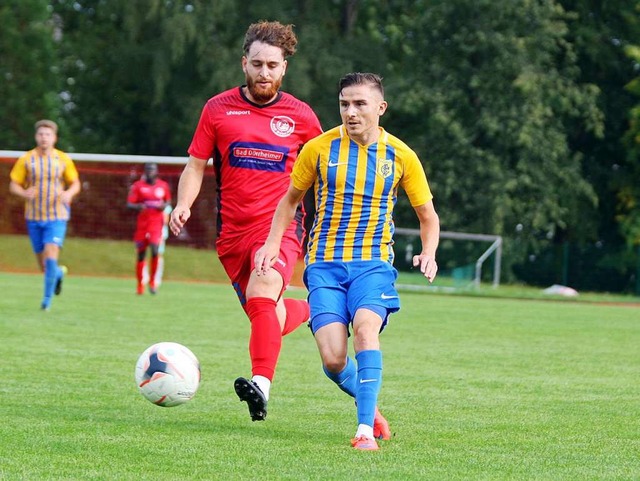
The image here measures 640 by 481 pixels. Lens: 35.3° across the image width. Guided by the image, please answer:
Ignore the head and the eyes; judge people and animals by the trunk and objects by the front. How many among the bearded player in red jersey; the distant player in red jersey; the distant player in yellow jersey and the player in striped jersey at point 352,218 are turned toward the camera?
4

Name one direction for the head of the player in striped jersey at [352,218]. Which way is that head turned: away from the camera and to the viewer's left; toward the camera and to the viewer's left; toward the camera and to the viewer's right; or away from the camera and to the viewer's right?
toward the camera and to the viewer's left

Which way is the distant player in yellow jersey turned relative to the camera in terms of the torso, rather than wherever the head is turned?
toward the camera

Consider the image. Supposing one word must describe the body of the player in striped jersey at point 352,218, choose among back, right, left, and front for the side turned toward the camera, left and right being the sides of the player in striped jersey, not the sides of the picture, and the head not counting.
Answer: front

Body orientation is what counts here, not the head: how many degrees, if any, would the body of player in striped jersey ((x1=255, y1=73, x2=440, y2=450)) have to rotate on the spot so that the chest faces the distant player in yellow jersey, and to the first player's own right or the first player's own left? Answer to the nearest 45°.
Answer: approximately 135° to the first player's own right

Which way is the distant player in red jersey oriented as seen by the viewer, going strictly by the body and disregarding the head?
toward the camera

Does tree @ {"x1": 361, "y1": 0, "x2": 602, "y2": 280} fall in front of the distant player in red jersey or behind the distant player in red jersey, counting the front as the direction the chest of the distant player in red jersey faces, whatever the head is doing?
behind

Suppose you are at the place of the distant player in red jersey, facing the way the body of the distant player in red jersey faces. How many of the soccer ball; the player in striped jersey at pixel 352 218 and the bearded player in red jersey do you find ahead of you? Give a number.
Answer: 3

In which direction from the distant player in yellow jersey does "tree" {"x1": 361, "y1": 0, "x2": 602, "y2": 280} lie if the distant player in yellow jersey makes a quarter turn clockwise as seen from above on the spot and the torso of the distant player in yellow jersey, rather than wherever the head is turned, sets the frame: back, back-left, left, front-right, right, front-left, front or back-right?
back-right

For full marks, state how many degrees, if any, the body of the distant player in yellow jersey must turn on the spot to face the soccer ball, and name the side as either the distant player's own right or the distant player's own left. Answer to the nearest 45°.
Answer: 0° — they already face it

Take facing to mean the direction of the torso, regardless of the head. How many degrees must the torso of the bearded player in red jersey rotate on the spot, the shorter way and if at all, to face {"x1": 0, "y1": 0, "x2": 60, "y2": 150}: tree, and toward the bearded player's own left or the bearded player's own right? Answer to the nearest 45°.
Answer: approximately 180°

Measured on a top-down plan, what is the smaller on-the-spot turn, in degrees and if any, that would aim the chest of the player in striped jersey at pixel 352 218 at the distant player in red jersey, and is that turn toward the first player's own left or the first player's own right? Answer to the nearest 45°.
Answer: approximately 180°

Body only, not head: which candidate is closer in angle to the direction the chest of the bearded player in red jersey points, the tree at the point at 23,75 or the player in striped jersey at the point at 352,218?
the player in striped jersey

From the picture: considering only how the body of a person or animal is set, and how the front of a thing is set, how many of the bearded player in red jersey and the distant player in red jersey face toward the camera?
2

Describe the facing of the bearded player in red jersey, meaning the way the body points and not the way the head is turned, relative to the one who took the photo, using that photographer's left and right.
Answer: facing the viewer
